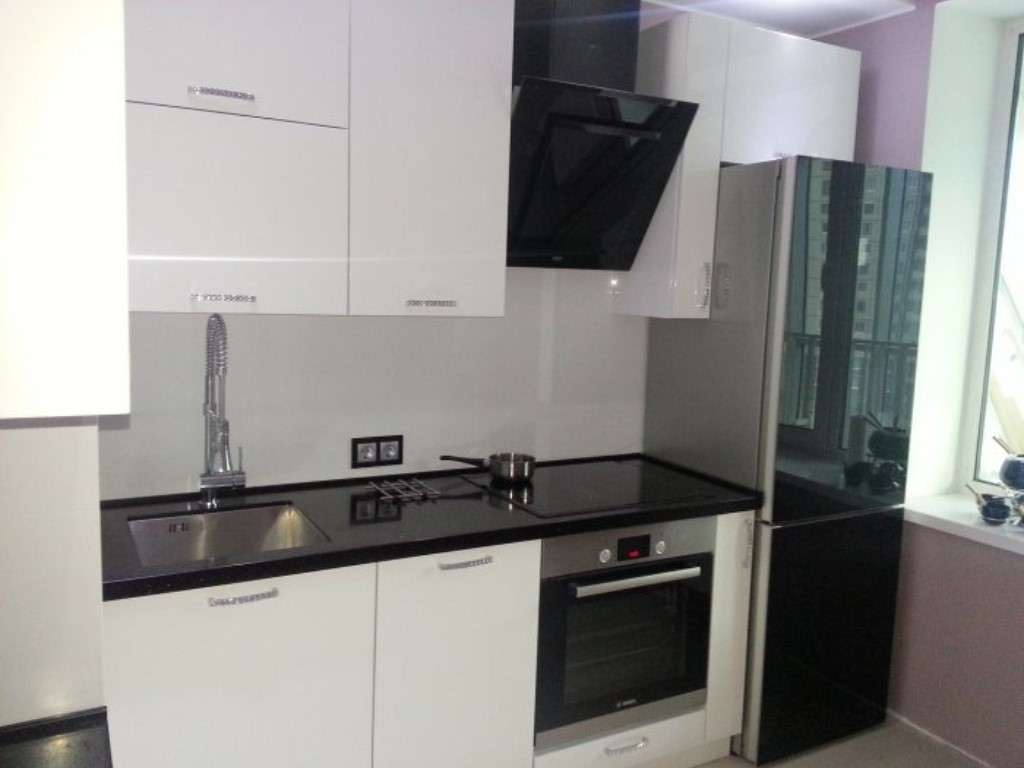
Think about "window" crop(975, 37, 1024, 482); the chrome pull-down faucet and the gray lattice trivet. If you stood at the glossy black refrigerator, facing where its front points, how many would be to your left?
1

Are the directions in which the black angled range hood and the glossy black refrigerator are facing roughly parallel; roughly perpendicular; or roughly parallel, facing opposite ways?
roughly parallel

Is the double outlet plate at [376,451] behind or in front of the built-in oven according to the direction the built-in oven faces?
behind

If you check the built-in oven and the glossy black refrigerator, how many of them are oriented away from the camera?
0

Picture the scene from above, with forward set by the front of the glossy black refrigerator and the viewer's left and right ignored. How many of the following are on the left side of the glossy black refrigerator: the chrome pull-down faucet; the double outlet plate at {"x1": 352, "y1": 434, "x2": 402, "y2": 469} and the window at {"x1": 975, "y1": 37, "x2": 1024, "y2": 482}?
1

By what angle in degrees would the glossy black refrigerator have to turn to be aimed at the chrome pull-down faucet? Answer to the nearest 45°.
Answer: approximately 90° to its right

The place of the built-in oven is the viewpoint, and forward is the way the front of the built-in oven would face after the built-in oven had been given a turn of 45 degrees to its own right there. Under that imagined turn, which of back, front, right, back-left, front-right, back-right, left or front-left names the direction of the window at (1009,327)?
back-left

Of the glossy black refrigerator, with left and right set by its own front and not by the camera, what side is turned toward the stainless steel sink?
right

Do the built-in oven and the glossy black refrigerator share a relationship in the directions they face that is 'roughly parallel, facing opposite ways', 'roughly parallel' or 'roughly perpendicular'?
roughly parallel

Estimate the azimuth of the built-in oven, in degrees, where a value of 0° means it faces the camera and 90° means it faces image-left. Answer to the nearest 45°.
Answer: approximately 315°

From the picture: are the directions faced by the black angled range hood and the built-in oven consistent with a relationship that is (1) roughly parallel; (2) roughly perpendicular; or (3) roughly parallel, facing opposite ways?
roughly parallel

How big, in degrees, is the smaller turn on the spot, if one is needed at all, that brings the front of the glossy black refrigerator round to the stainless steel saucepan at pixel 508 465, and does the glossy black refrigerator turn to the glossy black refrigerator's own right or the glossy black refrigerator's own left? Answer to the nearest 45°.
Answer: approximately 135° to the glossy black refrigerator's own right

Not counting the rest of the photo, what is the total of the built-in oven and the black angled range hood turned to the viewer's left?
0

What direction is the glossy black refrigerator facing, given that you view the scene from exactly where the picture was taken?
facing the viewer and to the right of the viewer
